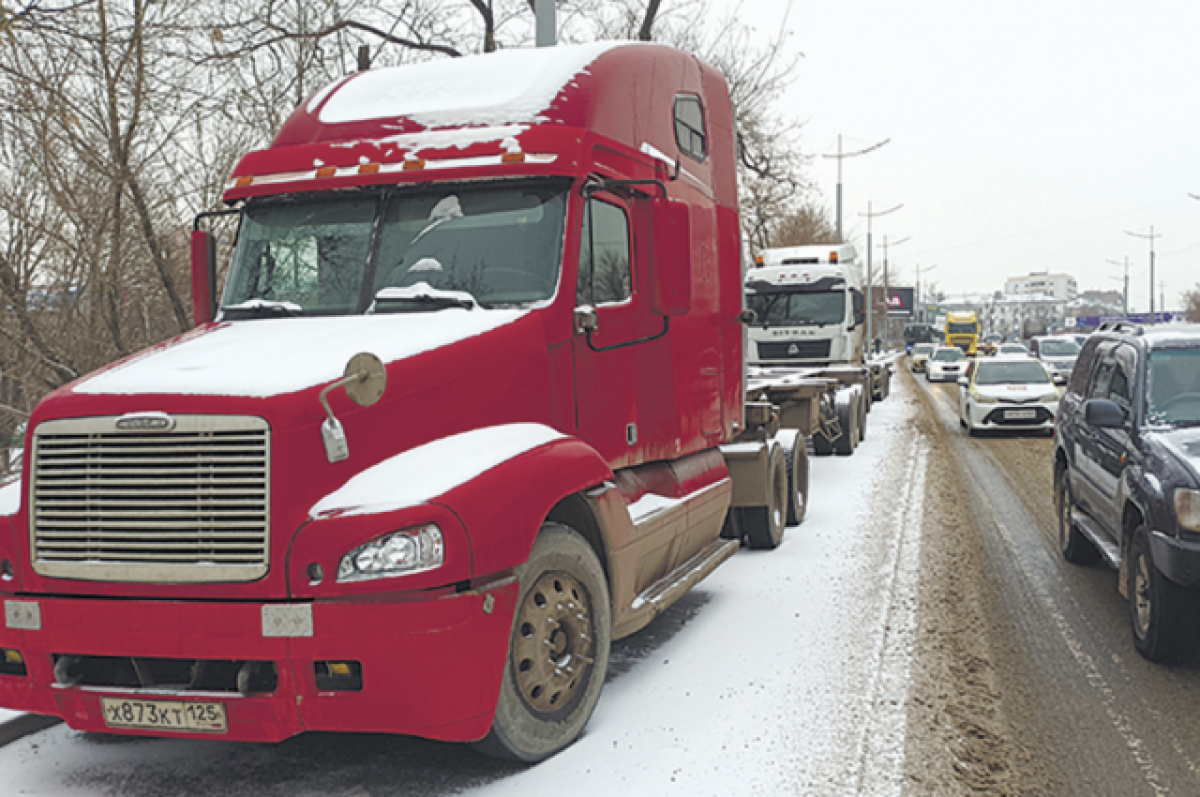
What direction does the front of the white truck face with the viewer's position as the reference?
facing the viewer

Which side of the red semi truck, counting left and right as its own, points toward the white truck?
back

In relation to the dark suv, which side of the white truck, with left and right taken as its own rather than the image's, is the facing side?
front

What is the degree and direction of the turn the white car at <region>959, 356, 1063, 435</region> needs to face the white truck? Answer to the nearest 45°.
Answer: approximately 90° to its right

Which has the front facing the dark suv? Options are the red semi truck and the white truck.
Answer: the white truck

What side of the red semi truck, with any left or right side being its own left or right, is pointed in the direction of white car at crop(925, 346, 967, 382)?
back

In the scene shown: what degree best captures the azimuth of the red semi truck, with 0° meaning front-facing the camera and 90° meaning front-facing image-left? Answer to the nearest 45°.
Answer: approximately 45°

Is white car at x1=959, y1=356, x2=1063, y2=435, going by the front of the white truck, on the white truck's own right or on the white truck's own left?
on the white truck's own left

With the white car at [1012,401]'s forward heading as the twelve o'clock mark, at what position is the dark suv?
The dark suv is roughly at 12 o'clock from the white car.

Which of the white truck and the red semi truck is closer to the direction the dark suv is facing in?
the red semi truck

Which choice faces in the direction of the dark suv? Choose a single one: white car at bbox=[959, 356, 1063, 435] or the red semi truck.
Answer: the white car

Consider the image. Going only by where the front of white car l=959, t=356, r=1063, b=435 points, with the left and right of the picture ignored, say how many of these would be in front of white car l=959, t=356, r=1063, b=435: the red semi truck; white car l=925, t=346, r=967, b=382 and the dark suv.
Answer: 2

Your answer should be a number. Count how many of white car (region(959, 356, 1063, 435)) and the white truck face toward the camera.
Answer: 2

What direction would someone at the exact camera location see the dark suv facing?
facing the viewer and to the right of the viewer

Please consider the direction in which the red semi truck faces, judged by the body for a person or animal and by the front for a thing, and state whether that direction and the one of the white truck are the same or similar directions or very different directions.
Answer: same or similar directions
